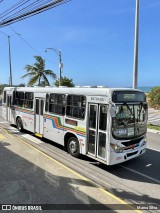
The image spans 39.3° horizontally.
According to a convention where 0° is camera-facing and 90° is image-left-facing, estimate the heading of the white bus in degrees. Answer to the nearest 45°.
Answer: approximately 315°

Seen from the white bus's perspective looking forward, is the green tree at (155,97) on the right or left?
on its left

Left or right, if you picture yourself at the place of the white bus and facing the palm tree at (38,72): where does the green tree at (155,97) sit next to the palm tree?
right

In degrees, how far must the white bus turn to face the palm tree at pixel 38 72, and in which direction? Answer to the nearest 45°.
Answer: approximately 135° to its left
